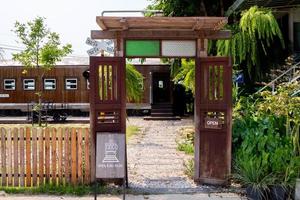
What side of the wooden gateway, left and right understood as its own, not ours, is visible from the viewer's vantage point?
front

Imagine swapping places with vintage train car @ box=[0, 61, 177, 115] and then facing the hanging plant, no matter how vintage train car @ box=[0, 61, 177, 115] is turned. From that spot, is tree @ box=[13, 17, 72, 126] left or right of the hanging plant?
right

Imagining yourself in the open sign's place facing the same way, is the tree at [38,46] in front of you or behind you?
behind

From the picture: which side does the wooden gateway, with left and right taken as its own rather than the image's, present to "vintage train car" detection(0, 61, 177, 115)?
back

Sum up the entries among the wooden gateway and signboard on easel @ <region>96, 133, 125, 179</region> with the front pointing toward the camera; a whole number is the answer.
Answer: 2

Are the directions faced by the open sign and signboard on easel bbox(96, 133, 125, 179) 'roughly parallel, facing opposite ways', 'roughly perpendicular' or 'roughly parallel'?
roughly parallel

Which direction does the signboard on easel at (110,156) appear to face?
toward the camera

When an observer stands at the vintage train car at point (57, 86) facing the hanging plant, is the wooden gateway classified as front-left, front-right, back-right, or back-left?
front-right

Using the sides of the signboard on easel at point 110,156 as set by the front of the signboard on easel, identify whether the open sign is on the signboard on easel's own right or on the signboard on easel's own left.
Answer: on the signboard on easel's own left

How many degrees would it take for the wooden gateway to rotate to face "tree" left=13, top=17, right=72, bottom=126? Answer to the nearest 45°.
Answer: approximately 135° to its right

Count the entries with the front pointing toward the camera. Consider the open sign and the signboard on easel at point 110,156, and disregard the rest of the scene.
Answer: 2

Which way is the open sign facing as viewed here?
toward the camera

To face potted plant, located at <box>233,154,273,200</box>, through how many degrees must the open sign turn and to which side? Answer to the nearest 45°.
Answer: approximately 45° to its left

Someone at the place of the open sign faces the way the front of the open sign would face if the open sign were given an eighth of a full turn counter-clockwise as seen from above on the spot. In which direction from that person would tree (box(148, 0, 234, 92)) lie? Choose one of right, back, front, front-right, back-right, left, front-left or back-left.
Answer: back-left
